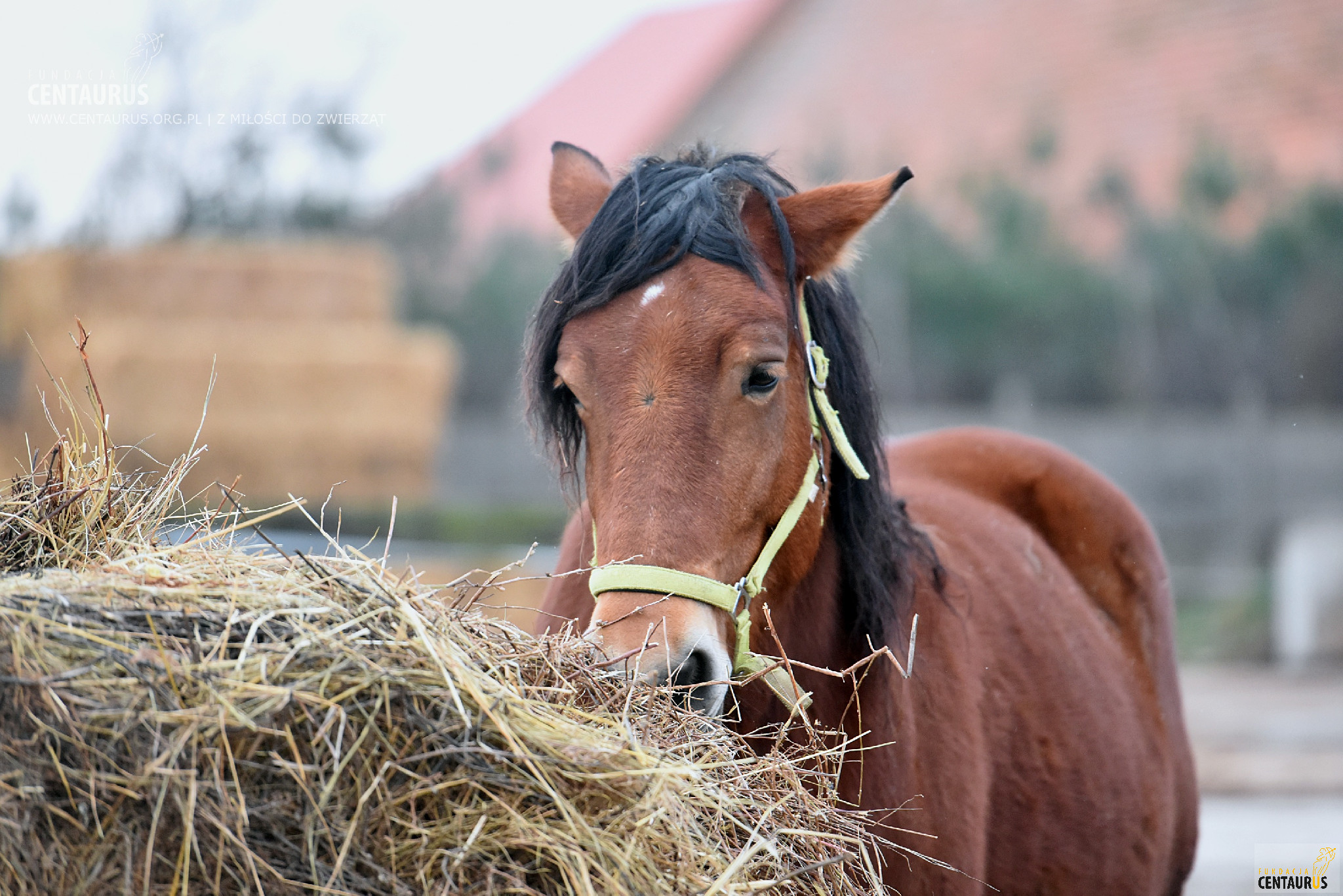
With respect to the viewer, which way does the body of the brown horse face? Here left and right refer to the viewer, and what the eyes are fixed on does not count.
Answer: facing the viewer and to the left of the viewer

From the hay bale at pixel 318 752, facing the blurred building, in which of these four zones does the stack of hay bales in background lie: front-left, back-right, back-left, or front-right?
front-left

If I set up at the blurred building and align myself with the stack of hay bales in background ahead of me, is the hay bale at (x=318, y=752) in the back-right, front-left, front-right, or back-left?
front-left

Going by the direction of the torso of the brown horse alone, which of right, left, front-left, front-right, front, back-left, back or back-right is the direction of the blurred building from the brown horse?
back-right

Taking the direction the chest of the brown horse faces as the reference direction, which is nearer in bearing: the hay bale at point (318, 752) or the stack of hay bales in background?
the hay bale

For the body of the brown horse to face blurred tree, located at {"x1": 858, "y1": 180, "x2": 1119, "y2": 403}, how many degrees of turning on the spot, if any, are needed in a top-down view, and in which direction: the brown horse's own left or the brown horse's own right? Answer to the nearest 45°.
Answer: approximately 135° to the brown horse's own right

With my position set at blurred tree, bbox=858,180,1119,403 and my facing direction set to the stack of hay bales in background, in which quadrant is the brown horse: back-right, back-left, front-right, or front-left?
front-left

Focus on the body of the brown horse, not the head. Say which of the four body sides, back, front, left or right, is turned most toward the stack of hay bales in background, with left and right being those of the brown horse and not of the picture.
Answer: right

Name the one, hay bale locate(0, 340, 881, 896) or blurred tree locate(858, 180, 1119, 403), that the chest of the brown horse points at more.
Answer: the hay bale
